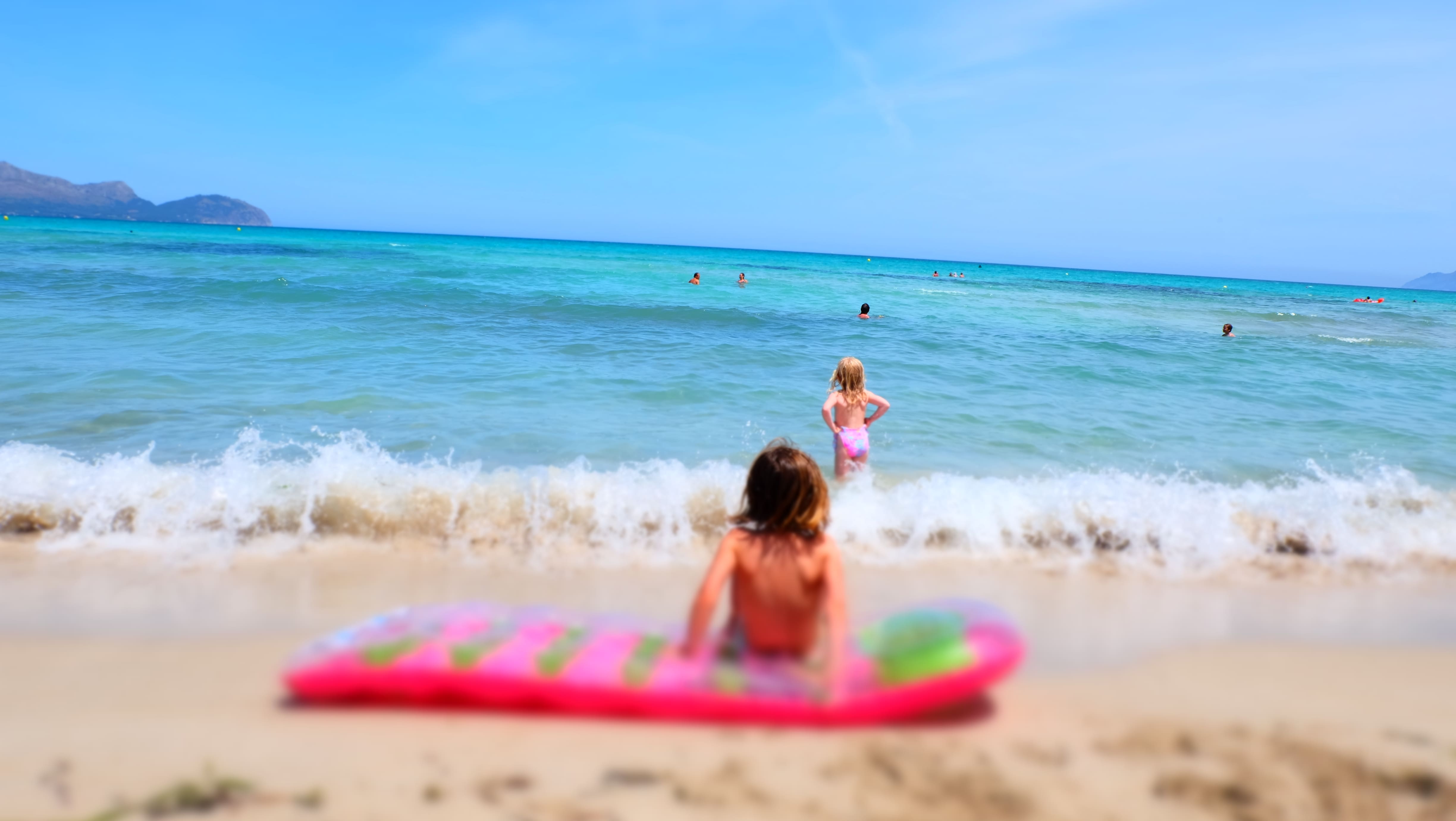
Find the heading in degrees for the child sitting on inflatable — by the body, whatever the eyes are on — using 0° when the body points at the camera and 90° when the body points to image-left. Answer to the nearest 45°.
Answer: approximately 180°

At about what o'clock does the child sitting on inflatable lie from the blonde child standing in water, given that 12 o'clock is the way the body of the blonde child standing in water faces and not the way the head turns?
The child sitting on inflatable is roughly at 6 o'clock from the blonde child standing in water.

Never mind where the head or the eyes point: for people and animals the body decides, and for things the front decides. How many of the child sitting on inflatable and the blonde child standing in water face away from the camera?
2

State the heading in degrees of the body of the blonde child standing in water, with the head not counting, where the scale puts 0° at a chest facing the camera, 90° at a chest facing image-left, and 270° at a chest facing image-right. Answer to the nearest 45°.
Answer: approximately 180°

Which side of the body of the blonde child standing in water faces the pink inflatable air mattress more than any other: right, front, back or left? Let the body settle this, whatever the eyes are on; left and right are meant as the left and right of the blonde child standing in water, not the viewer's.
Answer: back

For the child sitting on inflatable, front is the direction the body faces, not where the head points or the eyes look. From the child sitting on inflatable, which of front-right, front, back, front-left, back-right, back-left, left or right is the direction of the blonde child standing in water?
front

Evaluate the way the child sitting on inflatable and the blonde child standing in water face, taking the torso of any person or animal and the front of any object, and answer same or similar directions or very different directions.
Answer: same or similar directions

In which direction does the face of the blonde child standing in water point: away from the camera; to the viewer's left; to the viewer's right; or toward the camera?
away from the camera

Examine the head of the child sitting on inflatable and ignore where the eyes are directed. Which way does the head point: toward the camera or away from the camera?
away from the camera
